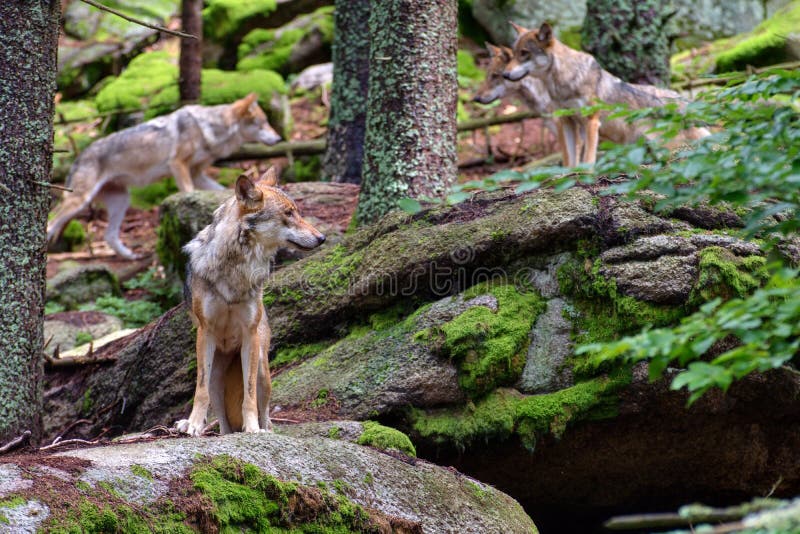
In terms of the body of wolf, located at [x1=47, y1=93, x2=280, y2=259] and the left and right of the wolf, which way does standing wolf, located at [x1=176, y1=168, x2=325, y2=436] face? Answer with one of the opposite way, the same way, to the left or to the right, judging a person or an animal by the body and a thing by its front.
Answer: to the right

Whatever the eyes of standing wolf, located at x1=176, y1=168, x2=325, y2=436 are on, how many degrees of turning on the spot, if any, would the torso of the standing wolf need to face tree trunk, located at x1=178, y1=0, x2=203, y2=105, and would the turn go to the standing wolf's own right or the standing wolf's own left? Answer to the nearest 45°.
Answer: approximately 180°

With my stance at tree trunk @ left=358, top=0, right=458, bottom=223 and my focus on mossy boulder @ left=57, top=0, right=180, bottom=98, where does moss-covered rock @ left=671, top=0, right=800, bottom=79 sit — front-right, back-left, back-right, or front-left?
front-right

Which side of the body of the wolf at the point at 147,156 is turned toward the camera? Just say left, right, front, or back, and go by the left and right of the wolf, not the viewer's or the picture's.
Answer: right

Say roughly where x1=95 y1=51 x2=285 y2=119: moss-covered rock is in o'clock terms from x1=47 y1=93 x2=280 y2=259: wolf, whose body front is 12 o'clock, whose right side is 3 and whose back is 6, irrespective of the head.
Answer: The moss-covered rock is roughly at 9 o'clock from the wolf.

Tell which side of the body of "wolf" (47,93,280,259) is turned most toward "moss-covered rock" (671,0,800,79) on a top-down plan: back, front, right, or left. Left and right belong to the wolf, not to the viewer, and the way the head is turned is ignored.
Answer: front

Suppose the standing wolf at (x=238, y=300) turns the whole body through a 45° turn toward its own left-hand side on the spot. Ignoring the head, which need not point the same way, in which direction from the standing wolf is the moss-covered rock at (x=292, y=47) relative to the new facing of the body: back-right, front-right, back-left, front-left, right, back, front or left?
back-left

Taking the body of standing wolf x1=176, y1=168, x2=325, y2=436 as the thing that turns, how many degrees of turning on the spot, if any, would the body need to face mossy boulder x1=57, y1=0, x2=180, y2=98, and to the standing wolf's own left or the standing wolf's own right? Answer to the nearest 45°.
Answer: approximately 180°

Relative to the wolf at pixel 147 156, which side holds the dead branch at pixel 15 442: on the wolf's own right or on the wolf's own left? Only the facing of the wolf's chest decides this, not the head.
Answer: on the wolf's own right

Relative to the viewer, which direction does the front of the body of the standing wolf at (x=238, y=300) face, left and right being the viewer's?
facing the viewer

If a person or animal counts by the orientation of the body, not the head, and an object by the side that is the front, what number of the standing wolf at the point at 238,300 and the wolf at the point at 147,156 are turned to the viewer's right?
1

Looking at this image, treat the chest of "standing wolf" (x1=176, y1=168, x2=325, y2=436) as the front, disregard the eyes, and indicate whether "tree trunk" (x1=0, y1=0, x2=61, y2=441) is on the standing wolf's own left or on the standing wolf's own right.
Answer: on the standing wolf's own right

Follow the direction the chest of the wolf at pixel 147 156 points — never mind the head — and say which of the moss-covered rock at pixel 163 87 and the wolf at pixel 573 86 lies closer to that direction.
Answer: the wolf

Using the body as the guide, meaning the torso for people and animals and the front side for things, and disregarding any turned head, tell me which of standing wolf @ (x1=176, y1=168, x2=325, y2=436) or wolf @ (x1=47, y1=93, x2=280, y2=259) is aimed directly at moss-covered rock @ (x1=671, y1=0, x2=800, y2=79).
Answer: the wolf

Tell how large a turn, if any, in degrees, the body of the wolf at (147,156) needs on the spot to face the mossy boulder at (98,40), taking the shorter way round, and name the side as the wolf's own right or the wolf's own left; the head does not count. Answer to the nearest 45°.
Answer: approximately 90° to the wolf's own left
